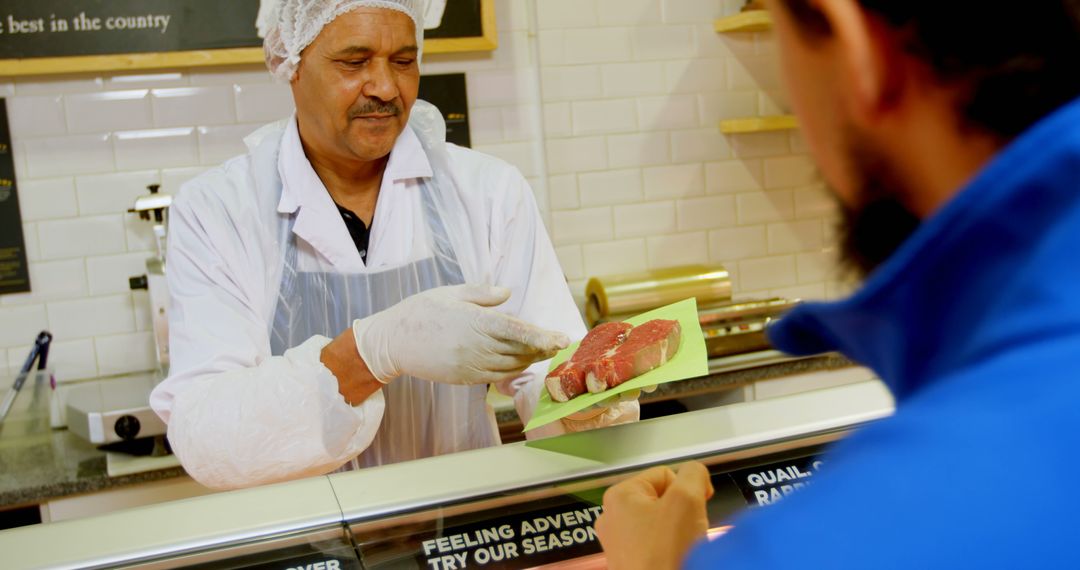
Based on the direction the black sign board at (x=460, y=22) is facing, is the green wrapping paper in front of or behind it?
in front

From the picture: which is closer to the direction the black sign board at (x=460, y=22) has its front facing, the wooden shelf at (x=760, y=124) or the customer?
the customer

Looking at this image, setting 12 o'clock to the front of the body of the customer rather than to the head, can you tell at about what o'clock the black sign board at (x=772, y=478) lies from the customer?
The black sign board is roughly at 1 o'clock from the customer.

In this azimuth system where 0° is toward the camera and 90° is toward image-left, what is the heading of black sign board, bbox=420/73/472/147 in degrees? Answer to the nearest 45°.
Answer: approximately 0°

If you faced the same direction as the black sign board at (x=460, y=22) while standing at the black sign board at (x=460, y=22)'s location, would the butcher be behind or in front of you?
in front

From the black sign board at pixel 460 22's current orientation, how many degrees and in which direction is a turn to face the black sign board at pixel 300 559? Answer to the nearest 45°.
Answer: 0° — it already faces it

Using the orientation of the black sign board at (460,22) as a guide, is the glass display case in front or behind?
in front

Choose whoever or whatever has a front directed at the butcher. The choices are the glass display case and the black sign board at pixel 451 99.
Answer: the black sign board

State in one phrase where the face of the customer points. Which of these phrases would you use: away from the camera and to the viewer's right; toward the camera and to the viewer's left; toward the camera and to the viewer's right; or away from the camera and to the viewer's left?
away from the camera and to the viewer's left

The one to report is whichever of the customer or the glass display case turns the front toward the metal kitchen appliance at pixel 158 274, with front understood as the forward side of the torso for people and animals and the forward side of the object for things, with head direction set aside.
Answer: the customer

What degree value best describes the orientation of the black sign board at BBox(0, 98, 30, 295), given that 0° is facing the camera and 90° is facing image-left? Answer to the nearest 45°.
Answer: approximately 0°

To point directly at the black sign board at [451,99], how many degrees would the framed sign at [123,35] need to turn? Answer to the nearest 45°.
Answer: approximately 90° to its left
